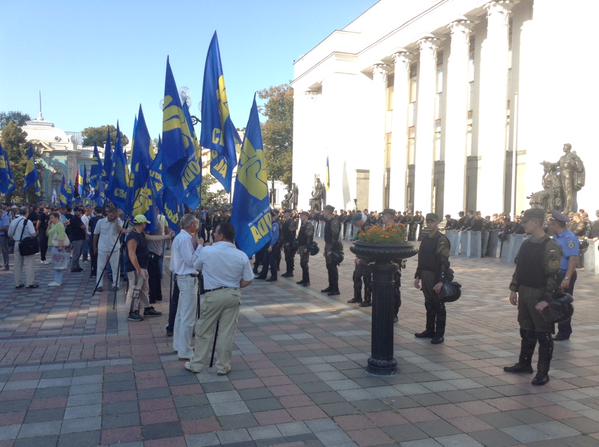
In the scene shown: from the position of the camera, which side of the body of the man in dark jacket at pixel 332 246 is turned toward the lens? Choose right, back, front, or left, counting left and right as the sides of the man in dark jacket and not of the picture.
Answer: left

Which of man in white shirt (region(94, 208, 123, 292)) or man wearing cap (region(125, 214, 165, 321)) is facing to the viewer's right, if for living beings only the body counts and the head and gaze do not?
the man wearing cap

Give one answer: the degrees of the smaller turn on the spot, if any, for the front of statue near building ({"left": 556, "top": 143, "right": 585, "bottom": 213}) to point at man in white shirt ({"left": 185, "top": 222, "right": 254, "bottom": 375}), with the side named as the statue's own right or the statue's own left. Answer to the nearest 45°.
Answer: approximately 45° to the statue's own left

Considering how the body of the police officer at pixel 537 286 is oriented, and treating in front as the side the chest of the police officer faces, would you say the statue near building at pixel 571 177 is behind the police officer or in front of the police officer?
behind

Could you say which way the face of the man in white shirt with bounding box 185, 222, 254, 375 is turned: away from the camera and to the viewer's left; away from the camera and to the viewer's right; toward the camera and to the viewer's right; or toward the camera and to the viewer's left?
away from the camera and to the viewer's left

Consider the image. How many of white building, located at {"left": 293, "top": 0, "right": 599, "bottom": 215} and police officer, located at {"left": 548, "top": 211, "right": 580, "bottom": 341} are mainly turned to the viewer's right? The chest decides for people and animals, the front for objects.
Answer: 0

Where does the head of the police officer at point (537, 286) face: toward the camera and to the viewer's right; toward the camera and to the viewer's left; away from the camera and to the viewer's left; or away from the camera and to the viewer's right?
toward the camera and to the viewer's left

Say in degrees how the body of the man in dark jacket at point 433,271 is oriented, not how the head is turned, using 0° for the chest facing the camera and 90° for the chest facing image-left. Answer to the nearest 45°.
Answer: approximately 45°

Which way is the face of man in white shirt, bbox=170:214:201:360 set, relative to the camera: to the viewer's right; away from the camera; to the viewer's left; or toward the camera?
to the viewer's right

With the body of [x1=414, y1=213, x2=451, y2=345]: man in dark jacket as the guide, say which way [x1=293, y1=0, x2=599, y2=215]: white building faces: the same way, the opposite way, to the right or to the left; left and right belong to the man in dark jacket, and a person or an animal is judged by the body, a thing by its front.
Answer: the same way

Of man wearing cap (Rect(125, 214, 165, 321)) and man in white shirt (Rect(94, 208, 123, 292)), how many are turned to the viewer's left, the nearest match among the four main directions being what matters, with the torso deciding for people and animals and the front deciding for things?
0

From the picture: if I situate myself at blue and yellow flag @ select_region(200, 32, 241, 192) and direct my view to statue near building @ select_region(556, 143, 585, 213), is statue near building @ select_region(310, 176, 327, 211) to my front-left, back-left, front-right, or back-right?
front-left

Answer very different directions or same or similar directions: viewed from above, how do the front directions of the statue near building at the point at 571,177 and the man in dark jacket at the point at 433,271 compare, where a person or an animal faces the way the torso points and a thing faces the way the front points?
same or similar directions
